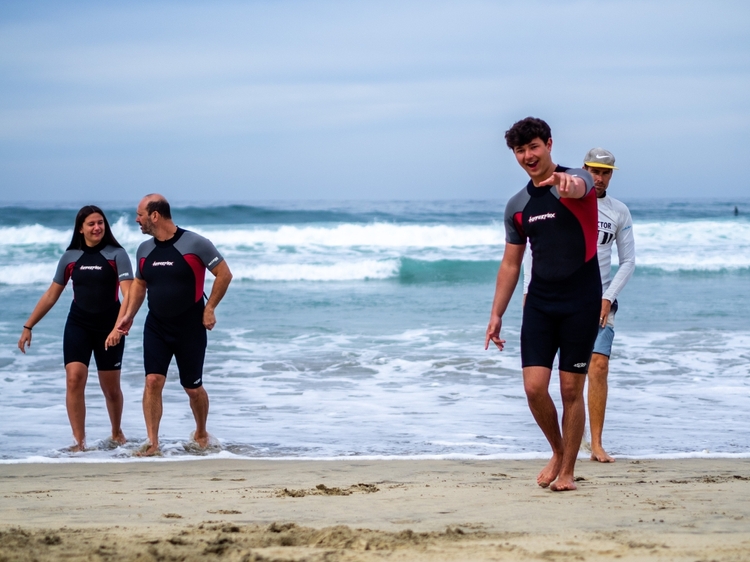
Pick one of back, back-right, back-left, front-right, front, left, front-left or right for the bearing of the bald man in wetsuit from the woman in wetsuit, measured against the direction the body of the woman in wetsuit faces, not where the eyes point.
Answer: front-left

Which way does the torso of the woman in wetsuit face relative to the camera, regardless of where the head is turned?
toward the camera

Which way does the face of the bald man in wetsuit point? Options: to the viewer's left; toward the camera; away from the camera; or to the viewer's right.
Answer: to the viewer's left

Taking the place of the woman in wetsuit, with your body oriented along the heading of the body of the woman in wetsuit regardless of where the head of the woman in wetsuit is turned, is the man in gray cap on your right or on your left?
on your left
